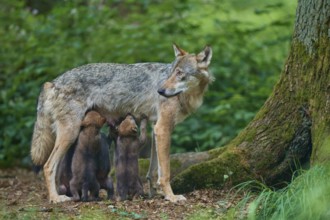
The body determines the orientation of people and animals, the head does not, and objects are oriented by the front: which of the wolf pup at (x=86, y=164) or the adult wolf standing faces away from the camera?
the wolf pup

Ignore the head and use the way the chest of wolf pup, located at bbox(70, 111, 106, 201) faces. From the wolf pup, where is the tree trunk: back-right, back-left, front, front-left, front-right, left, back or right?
right

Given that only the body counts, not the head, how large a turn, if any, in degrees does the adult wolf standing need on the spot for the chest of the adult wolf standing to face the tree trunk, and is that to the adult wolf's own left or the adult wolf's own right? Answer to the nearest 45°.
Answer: approximately 45° to the adult wolf's own right

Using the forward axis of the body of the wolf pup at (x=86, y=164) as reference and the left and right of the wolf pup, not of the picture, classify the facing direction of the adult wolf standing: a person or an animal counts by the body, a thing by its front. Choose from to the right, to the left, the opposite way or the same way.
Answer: to the right

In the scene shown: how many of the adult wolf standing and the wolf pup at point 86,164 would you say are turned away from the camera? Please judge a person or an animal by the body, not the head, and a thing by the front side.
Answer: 1

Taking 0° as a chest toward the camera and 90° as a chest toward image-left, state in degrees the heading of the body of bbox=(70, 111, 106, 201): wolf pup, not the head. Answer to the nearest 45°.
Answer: approximately 180°

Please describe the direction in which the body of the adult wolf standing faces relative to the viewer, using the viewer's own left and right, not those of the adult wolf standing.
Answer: facing to the right of the viewer
